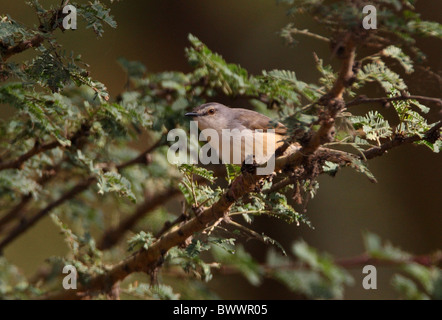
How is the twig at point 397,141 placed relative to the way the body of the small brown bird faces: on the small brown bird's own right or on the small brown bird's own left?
on the small brown bird's own left

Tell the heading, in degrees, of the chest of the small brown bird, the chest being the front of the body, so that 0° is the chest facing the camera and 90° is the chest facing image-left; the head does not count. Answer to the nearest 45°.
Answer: approximately 90°

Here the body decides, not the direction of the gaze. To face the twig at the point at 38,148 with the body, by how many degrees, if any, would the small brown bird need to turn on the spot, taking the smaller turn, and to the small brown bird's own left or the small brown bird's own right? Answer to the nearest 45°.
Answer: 0° — it already faces it

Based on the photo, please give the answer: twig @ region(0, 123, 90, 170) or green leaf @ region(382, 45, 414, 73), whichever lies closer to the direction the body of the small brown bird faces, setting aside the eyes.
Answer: the twig

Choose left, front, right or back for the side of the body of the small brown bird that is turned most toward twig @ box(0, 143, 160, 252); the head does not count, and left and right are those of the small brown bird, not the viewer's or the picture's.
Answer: front

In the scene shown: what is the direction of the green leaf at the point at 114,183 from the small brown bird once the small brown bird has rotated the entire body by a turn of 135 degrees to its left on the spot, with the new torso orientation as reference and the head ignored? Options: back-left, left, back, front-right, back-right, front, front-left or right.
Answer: right

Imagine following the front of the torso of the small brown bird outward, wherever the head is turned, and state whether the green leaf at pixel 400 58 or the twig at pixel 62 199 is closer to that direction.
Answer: the twig
